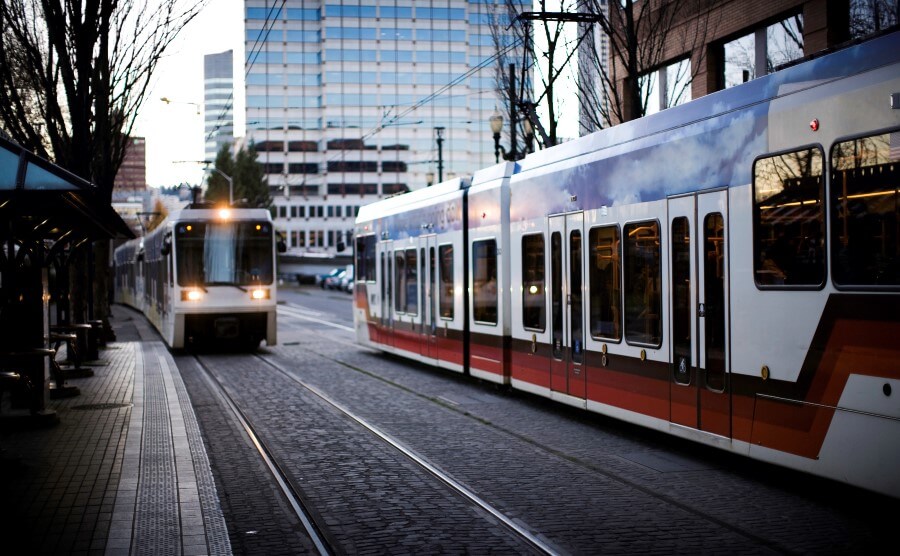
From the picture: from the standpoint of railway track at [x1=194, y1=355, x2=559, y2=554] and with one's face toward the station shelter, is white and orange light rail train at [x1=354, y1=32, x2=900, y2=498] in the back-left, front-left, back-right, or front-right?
back-right

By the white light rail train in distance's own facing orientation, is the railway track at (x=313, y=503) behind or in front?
in front

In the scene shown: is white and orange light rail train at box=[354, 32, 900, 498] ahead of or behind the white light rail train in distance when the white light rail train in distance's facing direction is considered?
ahead

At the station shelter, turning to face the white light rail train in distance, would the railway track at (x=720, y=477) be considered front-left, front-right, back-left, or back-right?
back-right

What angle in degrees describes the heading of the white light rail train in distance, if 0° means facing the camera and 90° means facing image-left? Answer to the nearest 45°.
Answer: approximately 0°
